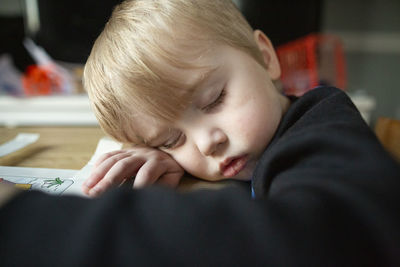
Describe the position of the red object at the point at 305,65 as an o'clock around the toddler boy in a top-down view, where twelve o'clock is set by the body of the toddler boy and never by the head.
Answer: The red object is roughly at 5 o'clock from the toddler boy.

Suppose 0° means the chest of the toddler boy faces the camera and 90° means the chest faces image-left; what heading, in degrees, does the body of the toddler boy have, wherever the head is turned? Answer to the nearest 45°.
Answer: approximately 45°

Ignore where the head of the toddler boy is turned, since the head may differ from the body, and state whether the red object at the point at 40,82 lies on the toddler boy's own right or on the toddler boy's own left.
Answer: on the toddler boy's own right
